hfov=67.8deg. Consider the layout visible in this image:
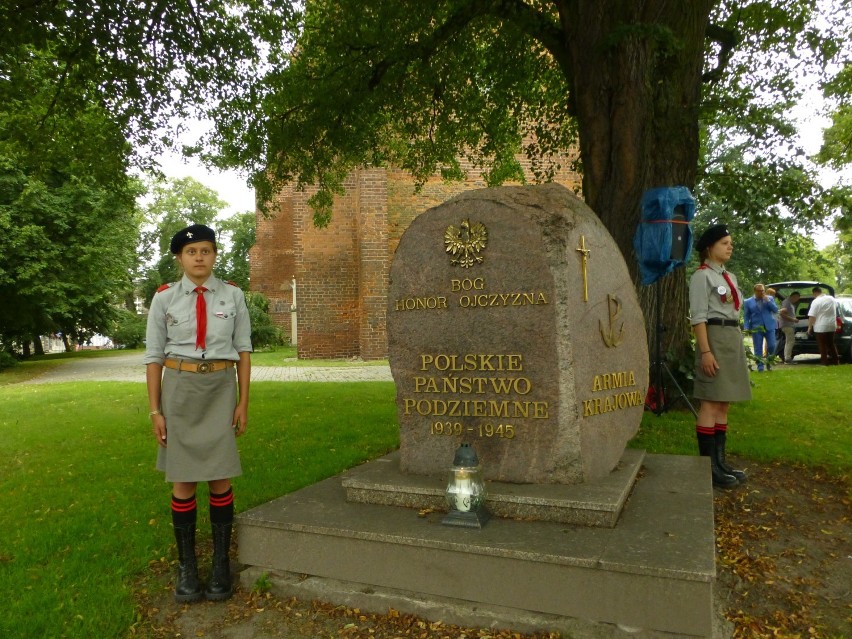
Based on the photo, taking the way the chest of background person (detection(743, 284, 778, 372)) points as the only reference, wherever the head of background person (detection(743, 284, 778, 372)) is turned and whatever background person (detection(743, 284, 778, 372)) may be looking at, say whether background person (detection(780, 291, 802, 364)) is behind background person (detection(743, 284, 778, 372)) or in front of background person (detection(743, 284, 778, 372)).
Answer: behind

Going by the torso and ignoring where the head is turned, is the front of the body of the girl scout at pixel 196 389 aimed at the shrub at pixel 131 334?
no

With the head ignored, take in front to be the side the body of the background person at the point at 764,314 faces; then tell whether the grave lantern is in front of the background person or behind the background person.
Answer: in front

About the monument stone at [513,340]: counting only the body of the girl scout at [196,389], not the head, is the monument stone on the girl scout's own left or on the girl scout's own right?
on the girl scout's own left

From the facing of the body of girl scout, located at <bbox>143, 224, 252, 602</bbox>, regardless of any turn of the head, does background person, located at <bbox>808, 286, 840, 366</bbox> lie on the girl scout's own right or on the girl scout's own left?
on the girl scout's own left

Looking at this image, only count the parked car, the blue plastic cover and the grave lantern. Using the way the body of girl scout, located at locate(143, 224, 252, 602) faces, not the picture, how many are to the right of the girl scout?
0

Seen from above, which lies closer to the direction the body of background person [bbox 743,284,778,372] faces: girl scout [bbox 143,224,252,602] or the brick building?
the girl scout

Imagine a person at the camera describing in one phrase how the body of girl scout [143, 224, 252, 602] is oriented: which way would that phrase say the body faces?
toward the camera

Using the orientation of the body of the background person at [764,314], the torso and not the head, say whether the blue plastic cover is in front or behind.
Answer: in front

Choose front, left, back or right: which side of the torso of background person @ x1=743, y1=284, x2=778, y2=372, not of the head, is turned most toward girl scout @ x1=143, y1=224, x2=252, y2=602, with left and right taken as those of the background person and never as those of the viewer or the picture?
front

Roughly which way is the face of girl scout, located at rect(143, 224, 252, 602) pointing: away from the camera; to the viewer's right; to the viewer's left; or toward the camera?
toward the camera

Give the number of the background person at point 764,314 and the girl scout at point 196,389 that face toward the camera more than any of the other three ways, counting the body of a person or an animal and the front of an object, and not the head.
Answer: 2

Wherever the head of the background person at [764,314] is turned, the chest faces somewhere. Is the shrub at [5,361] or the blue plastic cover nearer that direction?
the blue plastic cover

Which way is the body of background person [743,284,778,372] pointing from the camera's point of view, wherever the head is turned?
toward the camera

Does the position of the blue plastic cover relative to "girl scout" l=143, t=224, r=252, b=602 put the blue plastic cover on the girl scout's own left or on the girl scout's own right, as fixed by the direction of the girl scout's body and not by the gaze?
on the girl scout's own left

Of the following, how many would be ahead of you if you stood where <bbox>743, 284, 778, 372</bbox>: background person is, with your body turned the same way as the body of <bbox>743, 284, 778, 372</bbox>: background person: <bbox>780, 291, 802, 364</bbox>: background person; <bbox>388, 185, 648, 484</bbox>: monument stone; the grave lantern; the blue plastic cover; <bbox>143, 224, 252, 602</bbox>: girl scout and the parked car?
4

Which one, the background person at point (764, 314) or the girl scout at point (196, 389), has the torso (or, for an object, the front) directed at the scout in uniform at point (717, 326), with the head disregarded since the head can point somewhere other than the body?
the background person
